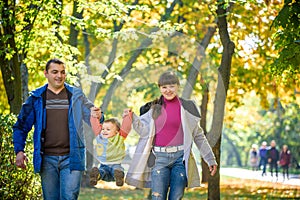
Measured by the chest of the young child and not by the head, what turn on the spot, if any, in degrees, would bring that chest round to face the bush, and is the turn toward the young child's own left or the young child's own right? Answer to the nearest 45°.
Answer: approximately 135° to the young child's own right

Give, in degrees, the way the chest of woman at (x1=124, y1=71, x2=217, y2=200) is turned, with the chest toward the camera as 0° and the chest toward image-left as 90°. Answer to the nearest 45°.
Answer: approximately 0°

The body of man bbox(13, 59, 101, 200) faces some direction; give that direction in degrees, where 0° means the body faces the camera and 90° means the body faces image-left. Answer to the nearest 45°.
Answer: approximately 0°

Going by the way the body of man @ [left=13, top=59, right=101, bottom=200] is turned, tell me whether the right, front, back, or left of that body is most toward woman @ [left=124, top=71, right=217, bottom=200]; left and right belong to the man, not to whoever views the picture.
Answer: left
